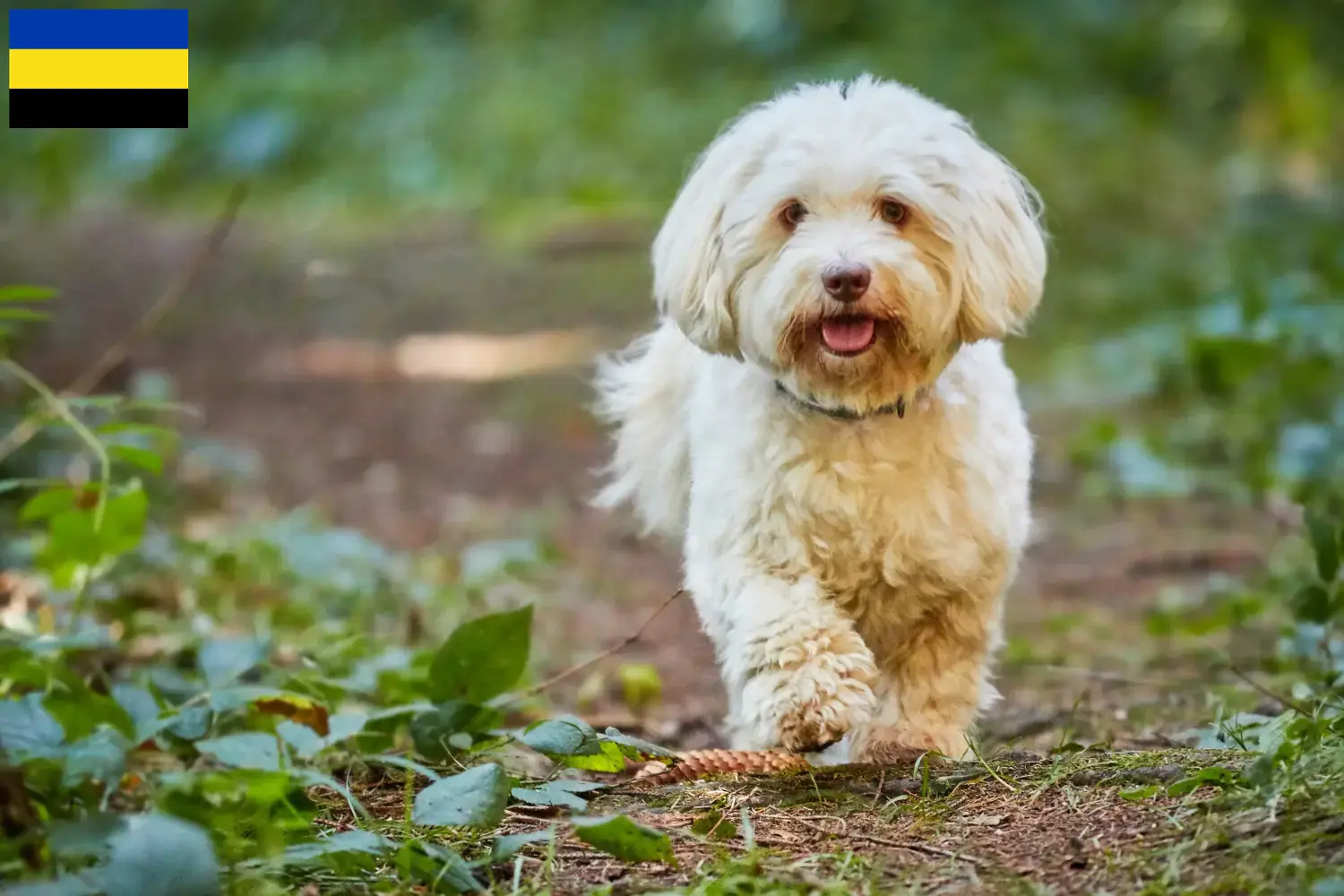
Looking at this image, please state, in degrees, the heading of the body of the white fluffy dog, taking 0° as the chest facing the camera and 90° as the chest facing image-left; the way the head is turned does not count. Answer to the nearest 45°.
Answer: approximately 0°

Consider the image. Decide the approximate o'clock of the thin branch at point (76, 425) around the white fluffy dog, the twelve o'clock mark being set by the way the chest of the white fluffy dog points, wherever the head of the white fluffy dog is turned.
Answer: The thin branch is roughly at 3 o'clock from the white fluffy dog.

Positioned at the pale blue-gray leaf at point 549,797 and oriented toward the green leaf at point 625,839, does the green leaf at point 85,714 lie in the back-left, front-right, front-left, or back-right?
back-right

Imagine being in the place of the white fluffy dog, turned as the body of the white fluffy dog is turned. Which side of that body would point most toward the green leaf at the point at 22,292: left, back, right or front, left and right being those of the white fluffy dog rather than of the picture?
right

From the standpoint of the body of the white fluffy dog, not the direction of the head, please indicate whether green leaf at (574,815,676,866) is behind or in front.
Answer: in front

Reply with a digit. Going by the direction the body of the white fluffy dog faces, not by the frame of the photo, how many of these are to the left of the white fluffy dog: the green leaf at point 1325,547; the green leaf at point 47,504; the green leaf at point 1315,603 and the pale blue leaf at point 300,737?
2

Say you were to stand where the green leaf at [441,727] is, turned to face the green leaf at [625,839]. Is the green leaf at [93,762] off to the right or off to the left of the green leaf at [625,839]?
right

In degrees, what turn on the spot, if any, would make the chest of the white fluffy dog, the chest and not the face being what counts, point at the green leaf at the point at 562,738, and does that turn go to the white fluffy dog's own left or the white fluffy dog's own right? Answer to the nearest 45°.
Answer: approximately 45° to the white fluffy dog's own right

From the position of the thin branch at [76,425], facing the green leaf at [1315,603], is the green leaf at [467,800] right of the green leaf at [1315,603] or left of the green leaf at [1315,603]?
right

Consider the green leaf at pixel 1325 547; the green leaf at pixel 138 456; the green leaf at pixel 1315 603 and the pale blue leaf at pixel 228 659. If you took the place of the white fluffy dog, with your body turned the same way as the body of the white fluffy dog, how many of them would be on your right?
2

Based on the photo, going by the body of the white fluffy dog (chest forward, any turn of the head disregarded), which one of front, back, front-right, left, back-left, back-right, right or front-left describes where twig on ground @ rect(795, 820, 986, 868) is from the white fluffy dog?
front

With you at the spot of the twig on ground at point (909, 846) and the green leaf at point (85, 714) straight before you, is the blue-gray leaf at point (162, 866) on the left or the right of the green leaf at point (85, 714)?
left

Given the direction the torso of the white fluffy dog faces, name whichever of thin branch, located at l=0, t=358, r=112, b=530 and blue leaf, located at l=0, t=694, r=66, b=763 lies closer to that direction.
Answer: the blue leaf

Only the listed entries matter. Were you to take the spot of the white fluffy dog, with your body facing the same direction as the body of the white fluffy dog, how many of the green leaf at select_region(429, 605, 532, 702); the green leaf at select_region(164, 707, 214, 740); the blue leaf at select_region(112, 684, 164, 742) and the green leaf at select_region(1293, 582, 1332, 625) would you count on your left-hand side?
1

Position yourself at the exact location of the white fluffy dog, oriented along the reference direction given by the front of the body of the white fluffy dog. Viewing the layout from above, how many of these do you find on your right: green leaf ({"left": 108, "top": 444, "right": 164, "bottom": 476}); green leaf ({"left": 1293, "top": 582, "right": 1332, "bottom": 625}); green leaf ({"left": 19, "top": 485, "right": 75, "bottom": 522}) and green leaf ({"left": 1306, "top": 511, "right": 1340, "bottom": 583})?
2

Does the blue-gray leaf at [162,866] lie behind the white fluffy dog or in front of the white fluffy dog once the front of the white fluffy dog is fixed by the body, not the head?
in front
